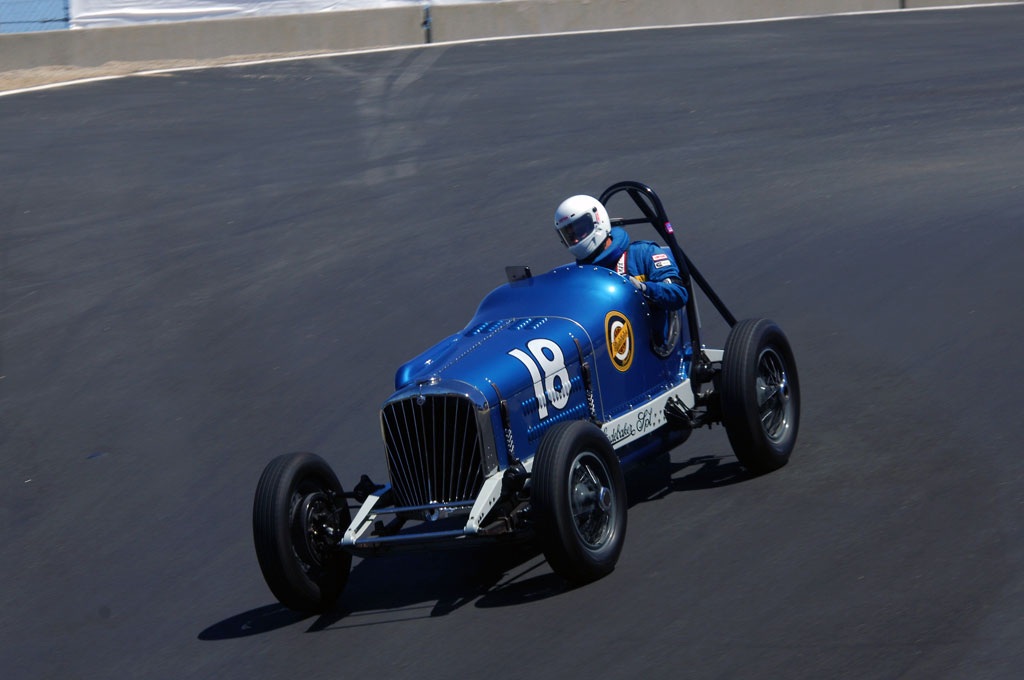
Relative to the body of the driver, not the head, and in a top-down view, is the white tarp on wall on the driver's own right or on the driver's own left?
on the driver's own right

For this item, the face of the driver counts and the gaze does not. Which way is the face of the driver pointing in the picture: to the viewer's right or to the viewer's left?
to the viewer's left

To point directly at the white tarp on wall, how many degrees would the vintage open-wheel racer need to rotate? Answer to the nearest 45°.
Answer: approximately 135° to its right

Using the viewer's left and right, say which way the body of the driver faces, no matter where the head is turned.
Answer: facing the viewer and to the left of the viewer

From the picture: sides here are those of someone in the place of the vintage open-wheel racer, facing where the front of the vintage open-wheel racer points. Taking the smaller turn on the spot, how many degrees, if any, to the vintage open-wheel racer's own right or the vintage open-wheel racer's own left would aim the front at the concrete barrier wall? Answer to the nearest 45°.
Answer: approximately 135° to the vintage open-wheel racer's own right

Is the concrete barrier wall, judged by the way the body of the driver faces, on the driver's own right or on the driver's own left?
on the driver's own right

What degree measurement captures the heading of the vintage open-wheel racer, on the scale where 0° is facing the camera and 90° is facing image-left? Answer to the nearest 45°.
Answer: approximately 45°
